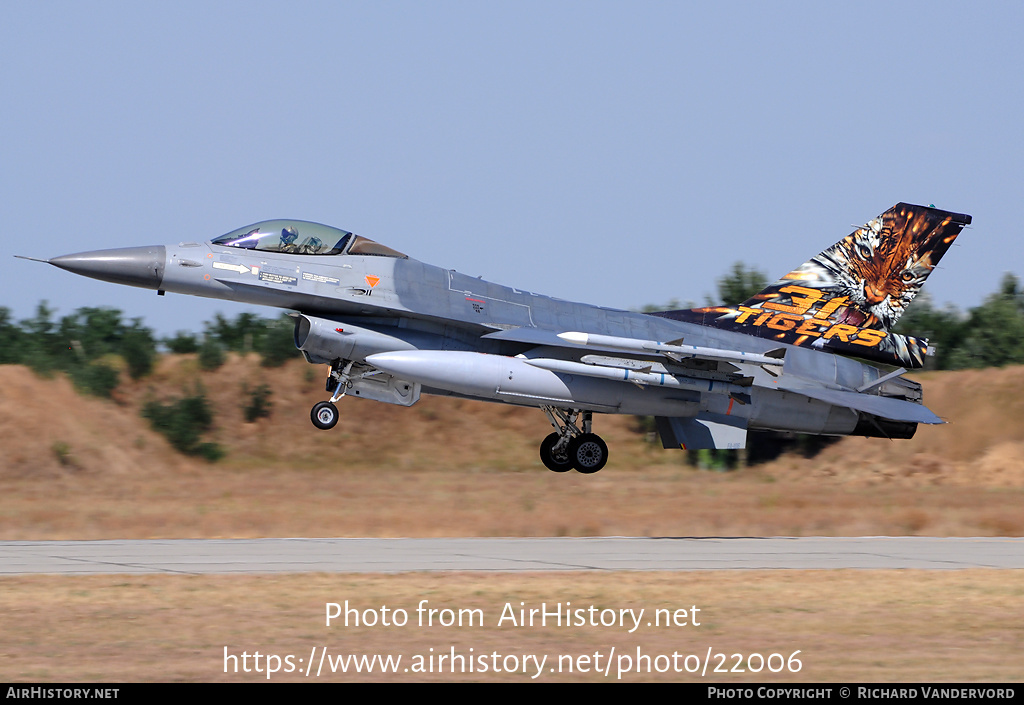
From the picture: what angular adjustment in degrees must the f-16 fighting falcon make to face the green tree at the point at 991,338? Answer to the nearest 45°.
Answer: approximately 135° to its right

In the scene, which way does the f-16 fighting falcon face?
to the viewer's left
